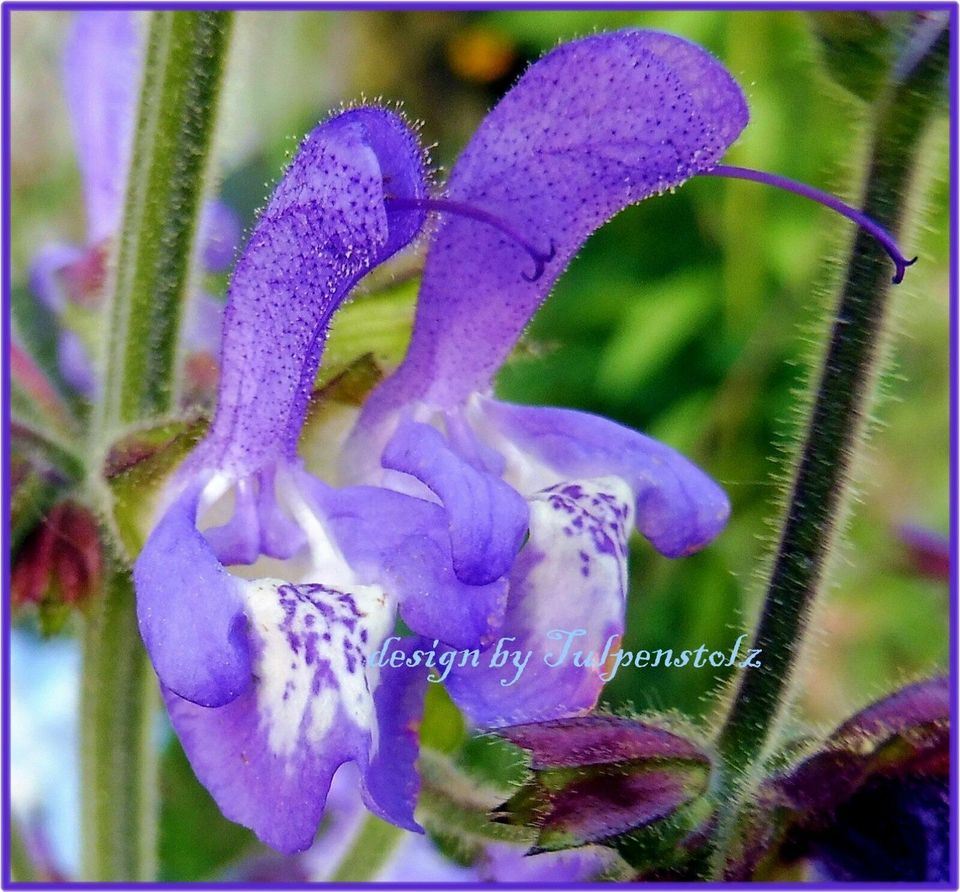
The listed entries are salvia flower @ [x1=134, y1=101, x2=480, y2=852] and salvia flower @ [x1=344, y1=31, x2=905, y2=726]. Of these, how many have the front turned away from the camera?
0
